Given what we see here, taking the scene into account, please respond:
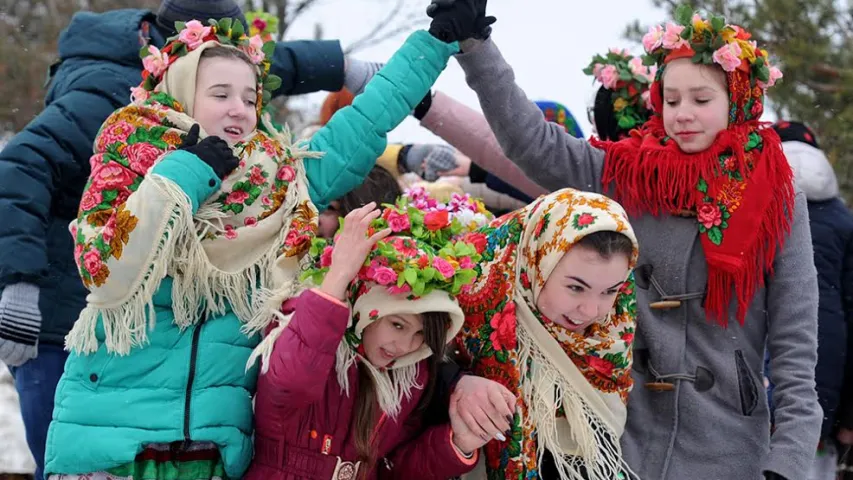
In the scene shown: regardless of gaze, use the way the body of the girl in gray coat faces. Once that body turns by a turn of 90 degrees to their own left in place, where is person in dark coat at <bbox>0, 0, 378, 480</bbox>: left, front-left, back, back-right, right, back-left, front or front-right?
back-right

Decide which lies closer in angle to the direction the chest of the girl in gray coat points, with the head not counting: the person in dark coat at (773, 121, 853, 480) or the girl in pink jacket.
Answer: the girl in pink jacket

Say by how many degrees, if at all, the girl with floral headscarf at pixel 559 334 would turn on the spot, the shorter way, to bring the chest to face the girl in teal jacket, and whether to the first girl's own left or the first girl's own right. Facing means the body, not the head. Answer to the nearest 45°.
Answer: approximately 135° to the first girl's own right

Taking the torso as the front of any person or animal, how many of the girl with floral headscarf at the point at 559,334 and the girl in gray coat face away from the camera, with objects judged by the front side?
0

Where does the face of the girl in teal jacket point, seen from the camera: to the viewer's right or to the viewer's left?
to the viewer's right

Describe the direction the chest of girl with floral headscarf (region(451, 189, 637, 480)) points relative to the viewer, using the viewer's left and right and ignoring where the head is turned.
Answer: facing the viewer and to the right of the viewer

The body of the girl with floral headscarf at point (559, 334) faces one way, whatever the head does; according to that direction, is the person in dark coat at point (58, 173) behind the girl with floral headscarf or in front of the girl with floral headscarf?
behind

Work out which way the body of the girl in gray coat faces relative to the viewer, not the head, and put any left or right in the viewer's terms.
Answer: facing the viewer and to the left of the viewer
